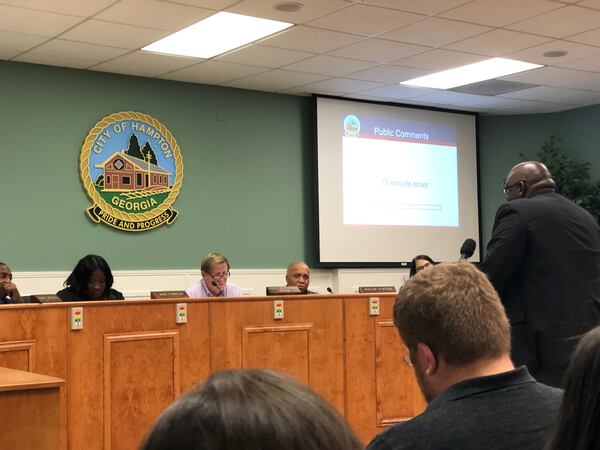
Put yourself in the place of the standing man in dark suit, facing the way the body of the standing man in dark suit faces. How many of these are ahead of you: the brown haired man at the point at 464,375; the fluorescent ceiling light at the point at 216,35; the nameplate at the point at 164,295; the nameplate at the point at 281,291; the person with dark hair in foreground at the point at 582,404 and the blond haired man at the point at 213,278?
4

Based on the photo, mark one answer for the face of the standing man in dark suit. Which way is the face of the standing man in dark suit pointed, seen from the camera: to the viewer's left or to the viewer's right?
to the viewer's left

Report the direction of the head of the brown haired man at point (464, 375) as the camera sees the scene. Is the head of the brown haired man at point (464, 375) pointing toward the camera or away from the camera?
away from the camera

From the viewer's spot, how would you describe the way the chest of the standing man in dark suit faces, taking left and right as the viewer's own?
facing away from the viewer and to the left of the viewer

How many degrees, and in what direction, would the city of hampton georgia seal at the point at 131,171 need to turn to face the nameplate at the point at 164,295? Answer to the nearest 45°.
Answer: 0° — it already faces it

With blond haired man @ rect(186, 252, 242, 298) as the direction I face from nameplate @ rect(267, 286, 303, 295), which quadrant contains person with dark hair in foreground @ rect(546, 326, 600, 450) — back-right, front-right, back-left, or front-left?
back-left

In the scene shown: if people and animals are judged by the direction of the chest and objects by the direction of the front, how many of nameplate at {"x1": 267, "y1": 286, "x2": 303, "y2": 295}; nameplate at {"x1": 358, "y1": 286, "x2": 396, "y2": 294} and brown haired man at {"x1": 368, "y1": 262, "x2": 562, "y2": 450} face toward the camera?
2

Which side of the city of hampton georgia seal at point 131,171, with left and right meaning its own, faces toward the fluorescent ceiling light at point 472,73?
left

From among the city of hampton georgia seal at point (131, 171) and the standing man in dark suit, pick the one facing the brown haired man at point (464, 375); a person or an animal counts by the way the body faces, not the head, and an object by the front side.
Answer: the city of hampton georgia seal

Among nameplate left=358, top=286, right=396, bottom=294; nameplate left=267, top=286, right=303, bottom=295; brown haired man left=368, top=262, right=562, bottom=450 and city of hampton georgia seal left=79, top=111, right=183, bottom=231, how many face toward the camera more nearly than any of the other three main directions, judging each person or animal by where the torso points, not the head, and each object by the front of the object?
3

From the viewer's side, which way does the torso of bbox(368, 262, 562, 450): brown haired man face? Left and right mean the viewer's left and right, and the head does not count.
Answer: facing away from the viewer and to the left of the viewer

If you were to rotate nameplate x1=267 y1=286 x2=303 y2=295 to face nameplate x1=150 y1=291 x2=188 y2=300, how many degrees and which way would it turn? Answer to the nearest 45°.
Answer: approximately 45° to its right
